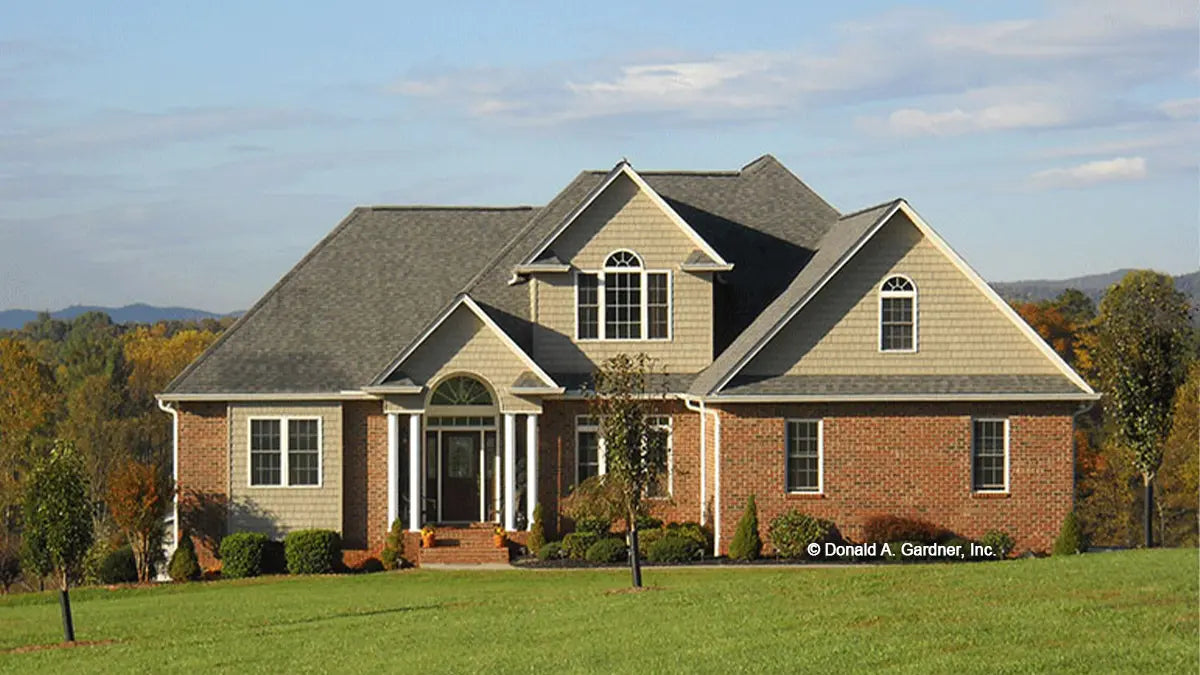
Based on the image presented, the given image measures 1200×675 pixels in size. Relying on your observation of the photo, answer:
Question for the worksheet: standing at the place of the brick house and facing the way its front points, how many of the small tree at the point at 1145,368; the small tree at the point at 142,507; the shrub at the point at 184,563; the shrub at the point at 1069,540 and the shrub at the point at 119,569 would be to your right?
3

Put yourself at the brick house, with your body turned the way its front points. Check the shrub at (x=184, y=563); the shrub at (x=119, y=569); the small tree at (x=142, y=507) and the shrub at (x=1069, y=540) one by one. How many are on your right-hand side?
3

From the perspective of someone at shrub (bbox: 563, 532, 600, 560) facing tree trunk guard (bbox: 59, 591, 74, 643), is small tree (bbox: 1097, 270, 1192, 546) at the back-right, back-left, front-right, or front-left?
back-left

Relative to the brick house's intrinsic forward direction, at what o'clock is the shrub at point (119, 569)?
The shrub is roughly at 3 o'clock from the brick house.

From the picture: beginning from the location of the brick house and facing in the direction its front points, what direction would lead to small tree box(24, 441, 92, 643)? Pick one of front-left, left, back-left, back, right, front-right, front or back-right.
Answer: front-right

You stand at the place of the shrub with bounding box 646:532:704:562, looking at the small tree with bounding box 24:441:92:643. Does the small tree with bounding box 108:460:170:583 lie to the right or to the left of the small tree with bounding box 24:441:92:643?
right

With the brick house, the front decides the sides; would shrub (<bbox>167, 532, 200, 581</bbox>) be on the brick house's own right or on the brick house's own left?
on the brick house's own right

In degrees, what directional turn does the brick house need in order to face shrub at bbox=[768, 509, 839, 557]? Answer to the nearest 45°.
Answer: approximately 45° to its left

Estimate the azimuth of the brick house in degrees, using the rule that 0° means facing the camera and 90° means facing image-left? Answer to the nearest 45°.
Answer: approximately 0°

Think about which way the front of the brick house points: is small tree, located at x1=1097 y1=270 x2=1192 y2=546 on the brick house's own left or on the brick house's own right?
on the brick house's own left
